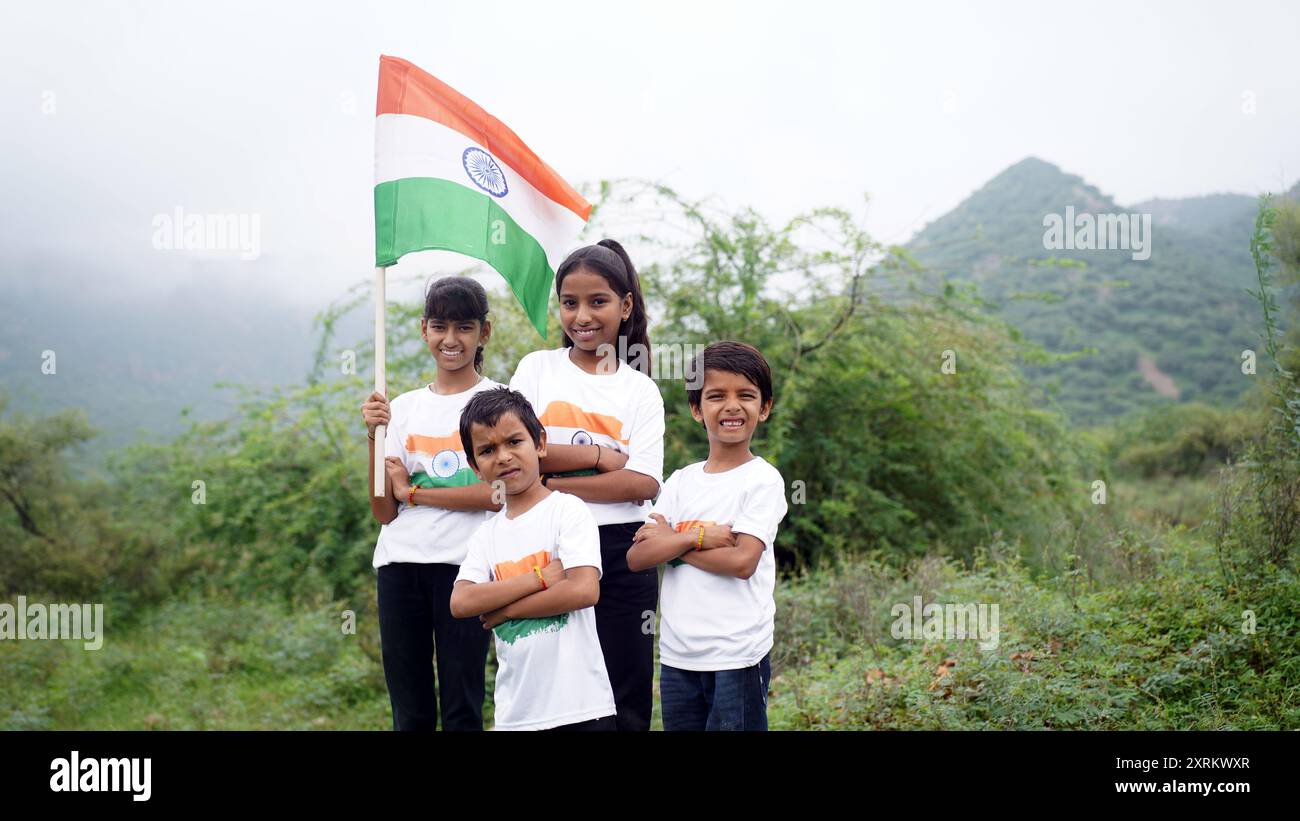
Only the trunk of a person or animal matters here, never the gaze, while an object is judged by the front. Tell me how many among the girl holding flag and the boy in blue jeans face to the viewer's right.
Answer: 0

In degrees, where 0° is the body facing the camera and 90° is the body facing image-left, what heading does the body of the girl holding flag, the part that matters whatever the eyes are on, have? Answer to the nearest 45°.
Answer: approximately 0°

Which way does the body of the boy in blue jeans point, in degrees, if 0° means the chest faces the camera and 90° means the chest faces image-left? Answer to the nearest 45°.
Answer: approximately 45°

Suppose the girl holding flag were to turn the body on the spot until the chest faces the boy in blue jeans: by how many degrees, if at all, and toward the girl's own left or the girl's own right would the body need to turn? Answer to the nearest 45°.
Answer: approximately 45° to the girl's own left
